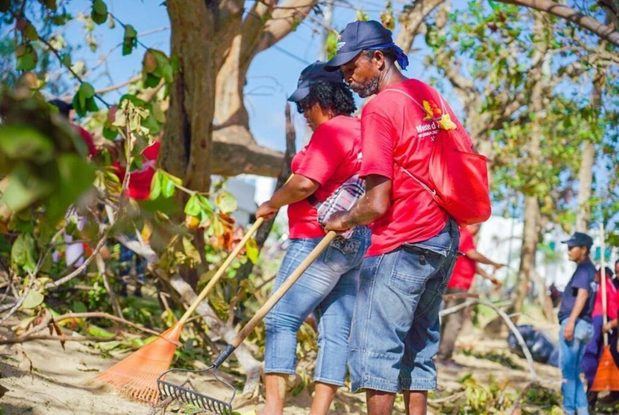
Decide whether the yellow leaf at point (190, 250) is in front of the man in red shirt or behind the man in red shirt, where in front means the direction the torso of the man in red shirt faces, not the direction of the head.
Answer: in front

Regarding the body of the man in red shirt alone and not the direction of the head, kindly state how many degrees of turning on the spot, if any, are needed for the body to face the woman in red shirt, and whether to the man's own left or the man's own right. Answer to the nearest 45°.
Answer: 0° — they already face them

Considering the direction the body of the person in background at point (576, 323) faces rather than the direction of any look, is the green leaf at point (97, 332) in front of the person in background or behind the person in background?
in front

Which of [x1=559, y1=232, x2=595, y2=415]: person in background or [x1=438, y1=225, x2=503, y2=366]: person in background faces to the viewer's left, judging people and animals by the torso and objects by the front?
[x1=559, y1=232, x2=595, y2=415]: person in background

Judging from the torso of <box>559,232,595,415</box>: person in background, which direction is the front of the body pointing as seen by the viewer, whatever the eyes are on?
to the viewer's left

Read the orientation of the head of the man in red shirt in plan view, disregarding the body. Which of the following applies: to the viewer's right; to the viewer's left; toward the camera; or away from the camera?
to the viewer's left

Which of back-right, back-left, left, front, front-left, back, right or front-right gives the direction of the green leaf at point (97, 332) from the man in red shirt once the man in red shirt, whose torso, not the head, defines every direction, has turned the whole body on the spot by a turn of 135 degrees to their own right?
back-left

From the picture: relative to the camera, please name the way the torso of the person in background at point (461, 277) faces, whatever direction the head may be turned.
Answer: to the viewer's right

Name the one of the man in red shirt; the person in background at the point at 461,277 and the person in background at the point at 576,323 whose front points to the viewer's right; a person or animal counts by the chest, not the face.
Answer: the person in background at the point at 461,277

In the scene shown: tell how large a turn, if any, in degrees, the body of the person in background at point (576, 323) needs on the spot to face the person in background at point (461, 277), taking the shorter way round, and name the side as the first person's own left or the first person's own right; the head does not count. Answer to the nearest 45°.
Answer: approximately 45° to the first person's own right

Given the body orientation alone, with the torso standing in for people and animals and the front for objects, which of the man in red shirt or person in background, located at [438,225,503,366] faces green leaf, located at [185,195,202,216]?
the man in red shirt

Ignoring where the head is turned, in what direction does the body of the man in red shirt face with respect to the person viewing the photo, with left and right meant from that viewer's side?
facing away from the viewer and to the left of the viewer

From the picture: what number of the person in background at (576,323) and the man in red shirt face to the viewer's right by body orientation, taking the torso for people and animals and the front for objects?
0
